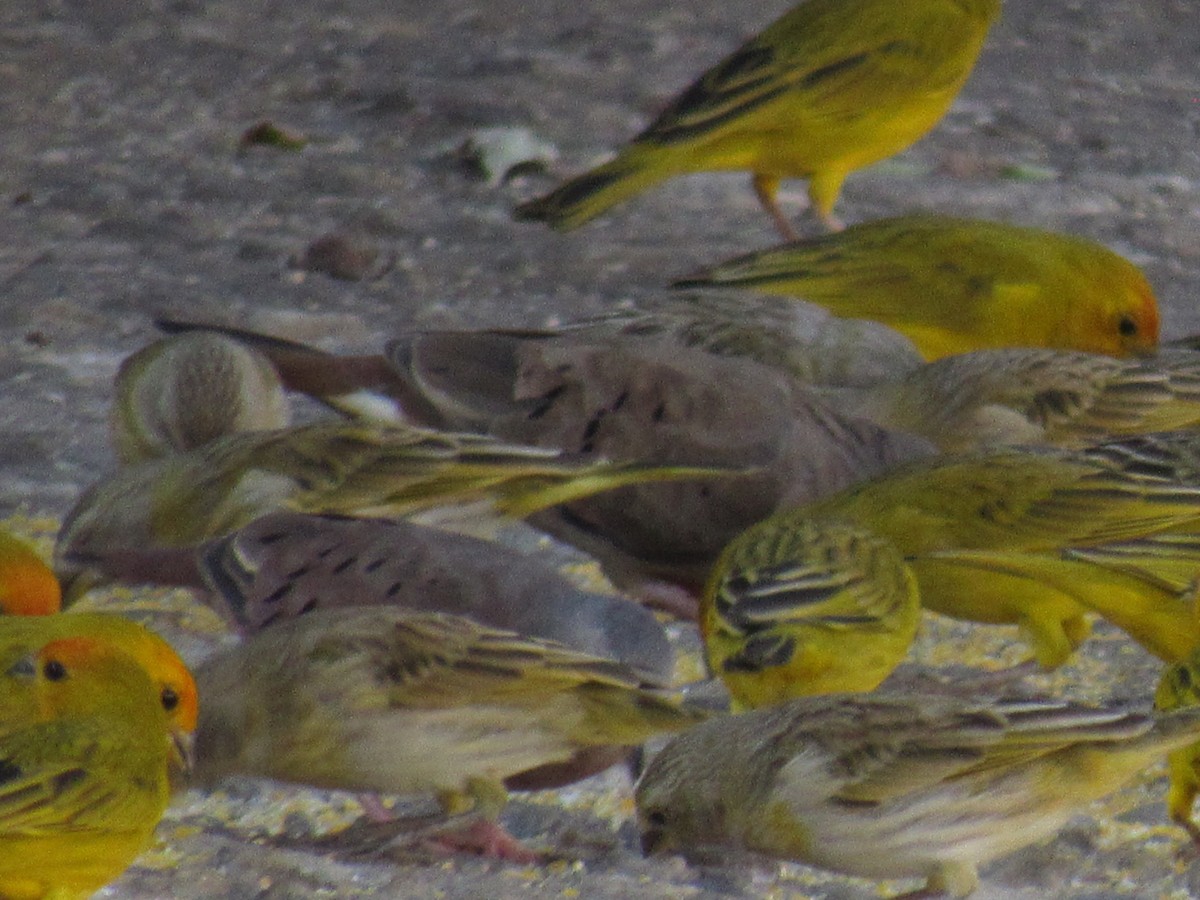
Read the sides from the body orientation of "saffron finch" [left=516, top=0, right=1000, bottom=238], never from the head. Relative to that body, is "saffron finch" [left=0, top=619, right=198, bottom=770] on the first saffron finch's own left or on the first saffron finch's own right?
on the first saffron finch's own right

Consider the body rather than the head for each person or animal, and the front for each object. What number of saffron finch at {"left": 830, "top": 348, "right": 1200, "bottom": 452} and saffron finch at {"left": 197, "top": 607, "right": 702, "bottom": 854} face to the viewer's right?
0

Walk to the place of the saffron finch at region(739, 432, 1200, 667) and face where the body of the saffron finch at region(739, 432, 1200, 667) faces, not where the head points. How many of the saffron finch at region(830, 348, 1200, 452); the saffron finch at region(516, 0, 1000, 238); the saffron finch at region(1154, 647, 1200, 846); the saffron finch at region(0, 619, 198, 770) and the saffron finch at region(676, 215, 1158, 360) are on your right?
3

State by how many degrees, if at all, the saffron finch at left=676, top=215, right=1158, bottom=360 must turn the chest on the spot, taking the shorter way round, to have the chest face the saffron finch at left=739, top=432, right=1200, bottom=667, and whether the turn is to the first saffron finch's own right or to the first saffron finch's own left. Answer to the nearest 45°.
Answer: approximately 90° to the first saffron finch's own right

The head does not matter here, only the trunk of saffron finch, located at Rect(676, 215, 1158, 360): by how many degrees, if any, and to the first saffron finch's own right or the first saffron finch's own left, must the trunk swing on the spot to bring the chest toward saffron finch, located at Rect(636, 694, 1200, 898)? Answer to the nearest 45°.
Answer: approximately 90° to the first saffron finch's own right

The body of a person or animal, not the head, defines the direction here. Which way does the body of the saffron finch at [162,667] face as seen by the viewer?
to the viewer's right

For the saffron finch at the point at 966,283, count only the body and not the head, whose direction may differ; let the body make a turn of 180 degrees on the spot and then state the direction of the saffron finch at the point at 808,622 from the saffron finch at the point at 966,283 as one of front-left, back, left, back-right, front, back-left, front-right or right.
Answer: left

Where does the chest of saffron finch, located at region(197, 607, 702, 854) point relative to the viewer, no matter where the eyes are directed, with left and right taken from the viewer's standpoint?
facing to the left of the viewer

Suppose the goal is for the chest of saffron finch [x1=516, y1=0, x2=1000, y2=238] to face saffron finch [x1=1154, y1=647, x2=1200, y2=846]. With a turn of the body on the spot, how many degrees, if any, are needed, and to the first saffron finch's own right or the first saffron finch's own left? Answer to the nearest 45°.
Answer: approximately 90° to the first saffron finch's own right

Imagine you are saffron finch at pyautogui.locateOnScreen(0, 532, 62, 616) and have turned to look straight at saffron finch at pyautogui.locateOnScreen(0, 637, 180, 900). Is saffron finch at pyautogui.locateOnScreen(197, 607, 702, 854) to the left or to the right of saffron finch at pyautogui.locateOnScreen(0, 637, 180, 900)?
left

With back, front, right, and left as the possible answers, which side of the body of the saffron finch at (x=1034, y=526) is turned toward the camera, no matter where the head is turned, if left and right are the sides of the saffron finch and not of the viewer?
left

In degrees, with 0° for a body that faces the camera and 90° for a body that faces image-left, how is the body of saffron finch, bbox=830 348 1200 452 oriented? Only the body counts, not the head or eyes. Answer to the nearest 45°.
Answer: approximately 90°

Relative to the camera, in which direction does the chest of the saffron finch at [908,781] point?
to the viewer's left

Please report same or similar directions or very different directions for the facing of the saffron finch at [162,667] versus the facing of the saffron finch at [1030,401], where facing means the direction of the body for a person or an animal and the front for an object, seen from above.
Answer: very different directions

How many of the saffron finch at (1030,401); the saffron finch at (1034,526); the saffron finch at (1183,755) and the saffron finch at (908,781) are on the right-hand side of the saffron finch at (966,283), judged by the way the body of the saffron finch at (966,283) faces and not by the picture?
4
